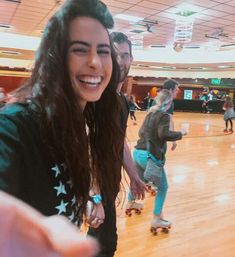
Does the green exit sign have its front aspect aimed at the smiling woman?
yes

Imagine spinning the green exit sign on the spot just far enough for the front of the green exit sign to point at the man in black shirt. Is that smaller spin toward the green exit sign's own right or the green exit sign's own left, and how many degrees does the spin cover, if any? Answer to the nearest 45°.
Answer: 0° — it already faces them

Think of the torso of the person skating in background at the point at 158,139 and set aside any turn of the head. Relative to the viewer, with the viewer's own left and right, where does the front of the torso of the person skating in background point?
facing away from the viewer and to the right of the viewer

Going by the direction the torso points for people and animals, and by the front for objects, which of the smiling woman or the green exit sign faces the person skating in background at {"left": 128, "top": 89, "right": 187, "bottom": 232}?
the green exit sign
